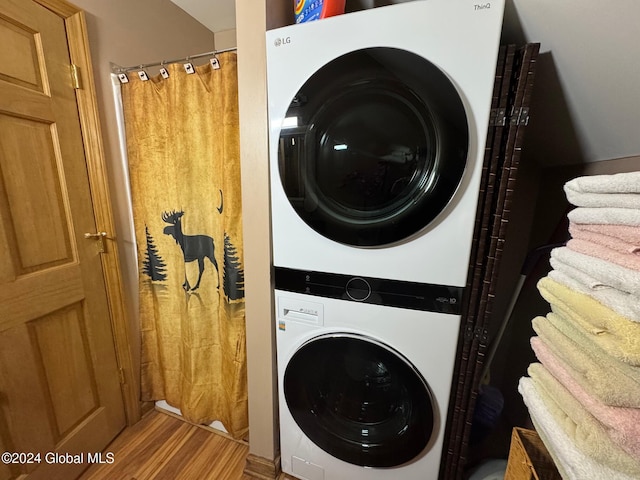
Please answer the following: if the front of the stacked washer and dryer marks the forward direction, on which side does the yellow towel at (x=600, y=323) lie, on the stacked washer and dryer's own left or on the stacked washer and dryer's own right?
on the stacked washer and dryer's own left

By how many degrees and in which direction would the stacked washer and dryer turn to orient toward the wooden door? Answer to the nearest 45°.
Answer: approximately 90° to its right

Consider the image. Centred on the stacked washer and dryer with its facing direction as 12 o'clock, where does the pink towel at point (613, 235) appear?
The pink towel is roughly at 10 o'clock from the stacked washer and dryer.

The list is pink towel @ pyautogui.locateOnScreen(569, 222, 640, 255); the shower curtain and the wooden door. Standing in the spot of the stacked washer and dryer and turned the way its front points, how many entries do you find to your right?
2

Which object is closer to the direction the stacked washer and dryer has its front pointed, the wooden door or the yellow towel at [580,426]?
the yellow towel

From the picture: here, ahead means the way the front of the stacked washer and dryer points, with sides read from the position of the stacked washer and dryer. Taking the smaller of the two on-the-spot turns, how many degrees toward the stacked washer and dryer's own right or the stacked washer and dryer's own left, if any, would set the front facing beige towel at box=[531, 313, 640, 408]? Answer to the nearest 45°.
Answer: approximately 45° to the stacked washer and dryer's own left

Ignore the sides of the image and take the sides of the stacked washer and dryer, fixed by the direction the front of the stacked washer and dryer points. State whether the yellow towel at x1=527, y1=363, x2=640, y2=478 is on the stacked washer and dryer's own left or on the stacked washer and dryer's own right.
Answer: on the stacked washer and dryer's own left

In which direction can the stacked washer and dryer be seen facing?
toward the camera

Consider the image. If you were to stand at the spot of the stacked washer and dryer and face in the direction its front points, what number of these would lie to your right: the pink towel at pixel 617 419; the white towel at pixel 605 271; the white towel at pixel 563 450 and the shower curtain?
1

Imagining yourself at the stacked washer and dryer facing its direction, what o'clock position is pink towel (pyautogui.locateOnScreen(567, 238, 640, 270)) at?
The pink towel is roughly at 10 o'clock from the stacked washer and dryer.

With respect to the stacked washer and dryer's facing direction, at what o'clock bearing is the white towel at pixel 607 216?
The white towel is roughly at 10 o'clock from the stacked washer and dryer.

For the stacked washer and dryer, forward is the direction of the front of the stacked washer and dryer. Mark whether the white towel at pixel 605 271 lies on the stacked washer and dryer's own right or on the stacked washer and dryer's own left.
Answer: on the stacked washer and dryer's own left
